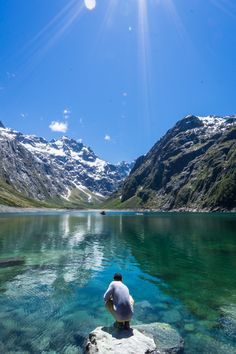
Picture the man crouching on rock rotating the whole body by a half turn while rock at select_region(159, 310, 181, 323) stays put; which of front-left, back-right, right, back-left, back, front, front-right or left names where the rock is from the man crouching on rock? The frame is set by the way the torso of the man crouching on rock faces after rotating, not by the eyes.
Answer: back-left

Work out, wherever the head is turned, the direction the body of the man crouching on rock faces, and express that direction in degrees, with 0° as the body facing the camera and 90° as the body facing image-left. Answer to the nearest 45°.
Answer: approximately 180°

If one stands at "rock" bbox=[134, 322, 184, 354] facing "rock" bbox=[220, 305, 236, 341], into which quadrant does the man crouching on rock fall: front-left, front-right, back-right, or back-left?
back-left

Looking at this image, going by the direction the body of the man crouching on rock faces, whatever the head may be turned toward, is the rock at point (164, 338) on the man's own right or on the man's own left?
on the man's own right

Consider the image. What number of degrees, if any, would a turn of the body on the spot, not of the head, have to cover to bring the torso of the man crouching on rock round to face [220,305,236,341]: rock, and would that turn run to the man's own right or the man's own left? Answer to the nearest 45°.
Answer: approximately 45° to the man's own right
